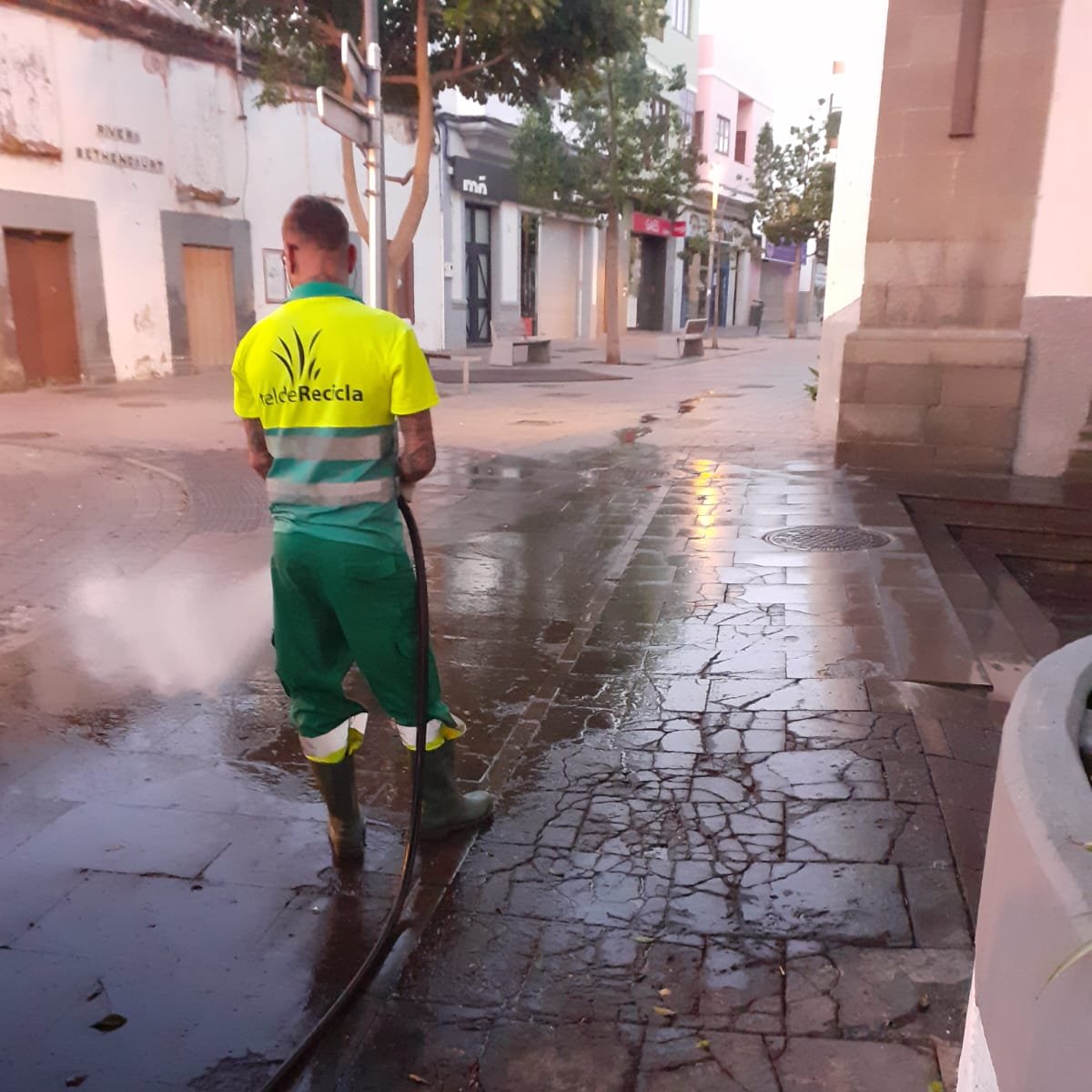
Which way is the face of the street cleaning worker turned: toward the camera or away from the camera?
away from the camera
